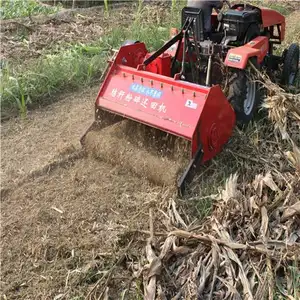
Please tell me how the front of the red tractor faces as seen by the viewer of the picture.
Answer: facing away from the viewer and to the right of the viewer
